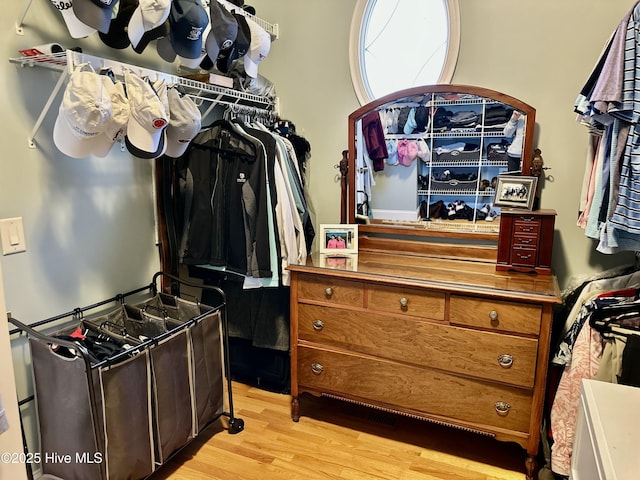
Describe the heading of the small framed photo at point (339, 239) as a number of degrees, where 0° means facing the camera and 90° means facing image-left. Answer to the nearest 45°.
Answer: approximately 0°

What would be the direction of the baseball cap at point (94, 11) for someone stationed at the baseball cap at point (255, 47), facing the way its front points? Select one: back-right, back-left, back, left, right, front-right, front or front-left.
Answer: right

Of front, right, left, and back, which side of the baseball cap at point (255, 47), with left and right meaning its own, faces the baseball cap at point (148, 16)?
right

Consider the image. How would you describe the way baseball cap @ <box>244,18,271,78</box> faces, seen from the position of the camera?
facing the viewer and to the right of the viewer

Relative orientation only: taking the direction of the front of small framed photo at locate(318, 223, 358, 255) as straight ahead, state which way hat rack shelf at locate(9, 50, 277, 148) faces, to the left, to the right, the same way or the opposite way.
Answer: to the left

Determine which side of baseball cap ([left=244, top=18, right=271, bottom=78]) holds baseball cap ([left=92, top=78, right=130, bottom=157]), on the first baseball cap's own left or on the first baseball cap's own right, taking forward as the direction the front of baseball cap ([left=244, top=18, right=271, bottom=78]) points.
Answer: on the first baseball cap's own right
